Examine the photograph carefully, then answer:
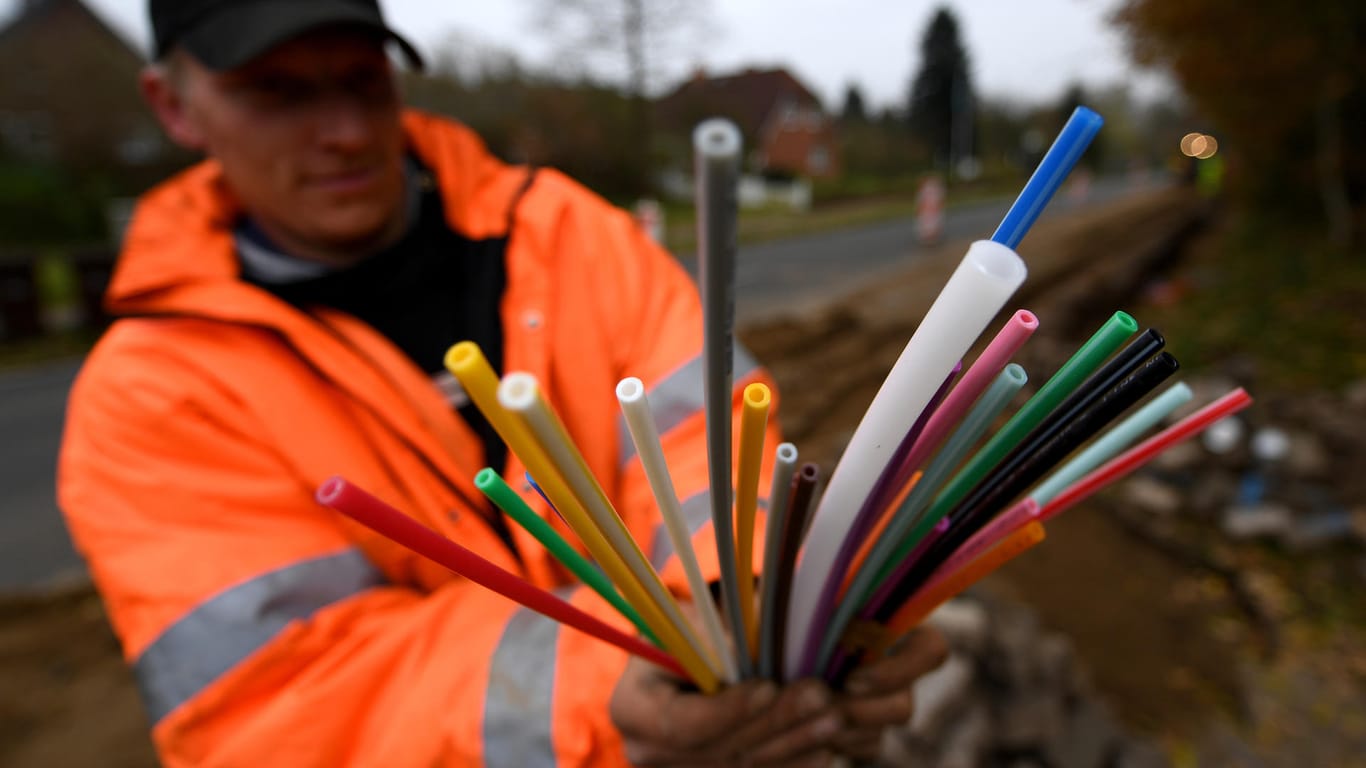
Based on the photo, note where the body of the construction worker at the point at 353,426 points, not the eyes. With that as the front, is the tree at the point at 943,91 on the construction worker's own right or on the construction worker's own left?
on the construction worker's own left

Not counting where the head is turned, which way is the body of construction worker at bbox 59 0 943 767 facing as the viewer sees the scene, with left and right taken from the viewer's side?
facing the viewer and to the right of the viewer

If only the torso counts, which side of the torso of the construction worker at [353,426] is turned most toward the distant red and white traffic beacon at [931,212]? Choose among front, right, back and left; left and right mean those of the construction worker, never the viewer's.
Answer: left

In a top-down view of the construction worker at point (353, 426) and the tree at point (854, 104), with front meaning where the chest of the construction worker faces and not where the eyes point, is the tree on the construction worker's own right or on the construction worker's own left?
on the construction worker's own left

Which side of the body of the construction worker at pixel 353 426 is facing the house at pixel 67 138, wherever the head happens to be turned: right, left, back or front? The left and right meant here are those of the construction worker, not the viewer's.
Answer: back

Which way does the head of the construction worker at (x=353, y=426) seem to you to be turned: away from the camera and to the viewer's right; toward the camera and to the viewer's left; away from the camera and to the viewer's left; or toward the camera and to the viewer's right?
toward the camera and to the viewer's right

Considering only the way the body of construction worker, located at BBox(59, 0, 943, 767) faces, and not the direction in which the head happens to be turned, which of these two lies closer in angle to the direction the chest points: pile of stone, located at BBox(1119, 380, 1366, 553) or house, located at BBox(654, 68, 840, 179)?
the pile of stone
